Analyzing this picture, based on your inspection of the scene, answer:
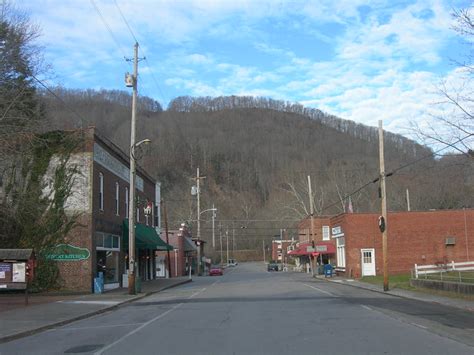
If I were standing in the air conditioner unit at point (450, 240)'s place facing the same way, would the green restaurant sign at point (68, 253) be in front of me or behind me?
in front

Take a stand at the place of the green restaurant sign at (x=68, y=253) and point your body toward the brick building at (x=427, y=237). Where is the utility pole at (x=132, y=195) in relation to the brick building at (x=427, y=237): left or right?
right

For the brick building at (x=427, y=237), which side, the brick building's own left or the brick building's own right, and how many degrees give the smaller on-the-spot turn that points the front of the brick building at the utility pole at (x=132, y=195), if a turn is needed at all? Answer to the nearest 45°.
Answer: approximately 45° to the brick building's own left

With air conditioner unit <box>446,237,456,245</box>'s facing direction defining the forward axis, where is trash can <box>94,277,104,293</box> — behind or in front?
in front

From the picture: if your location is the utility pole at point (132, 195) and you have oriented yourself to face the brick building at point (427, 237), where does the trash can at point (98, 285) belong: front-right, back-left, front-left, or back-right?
back-left

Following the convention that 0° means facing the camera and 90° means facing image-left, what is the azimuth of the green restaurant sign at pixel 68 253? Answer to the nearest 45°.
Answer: approximately 0°

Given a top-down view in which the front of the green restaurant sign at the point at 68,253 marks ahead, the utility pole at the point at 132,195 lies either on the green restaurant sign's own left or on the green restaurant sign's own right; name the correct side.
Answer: on the green restaurant sign's own left

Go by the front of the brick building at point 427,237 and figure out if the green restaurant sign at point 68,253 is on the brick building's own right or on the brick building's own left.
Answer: on the brick building's own left

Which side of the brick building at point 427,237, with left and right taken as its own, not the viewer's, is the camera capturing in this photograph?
left

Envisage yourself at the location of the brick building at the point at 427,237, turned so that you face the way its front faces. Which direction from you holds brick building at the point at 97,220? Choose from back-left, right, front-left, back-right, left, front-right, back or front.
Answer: front-left

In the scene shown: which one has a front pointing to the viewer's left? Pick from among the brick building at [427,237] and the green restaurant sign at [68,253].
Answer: the brick building

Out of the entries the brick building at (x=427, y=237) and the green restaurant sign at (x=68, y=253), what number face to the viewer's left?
1
